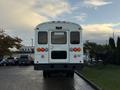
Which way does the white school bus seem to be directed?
away from the camera
